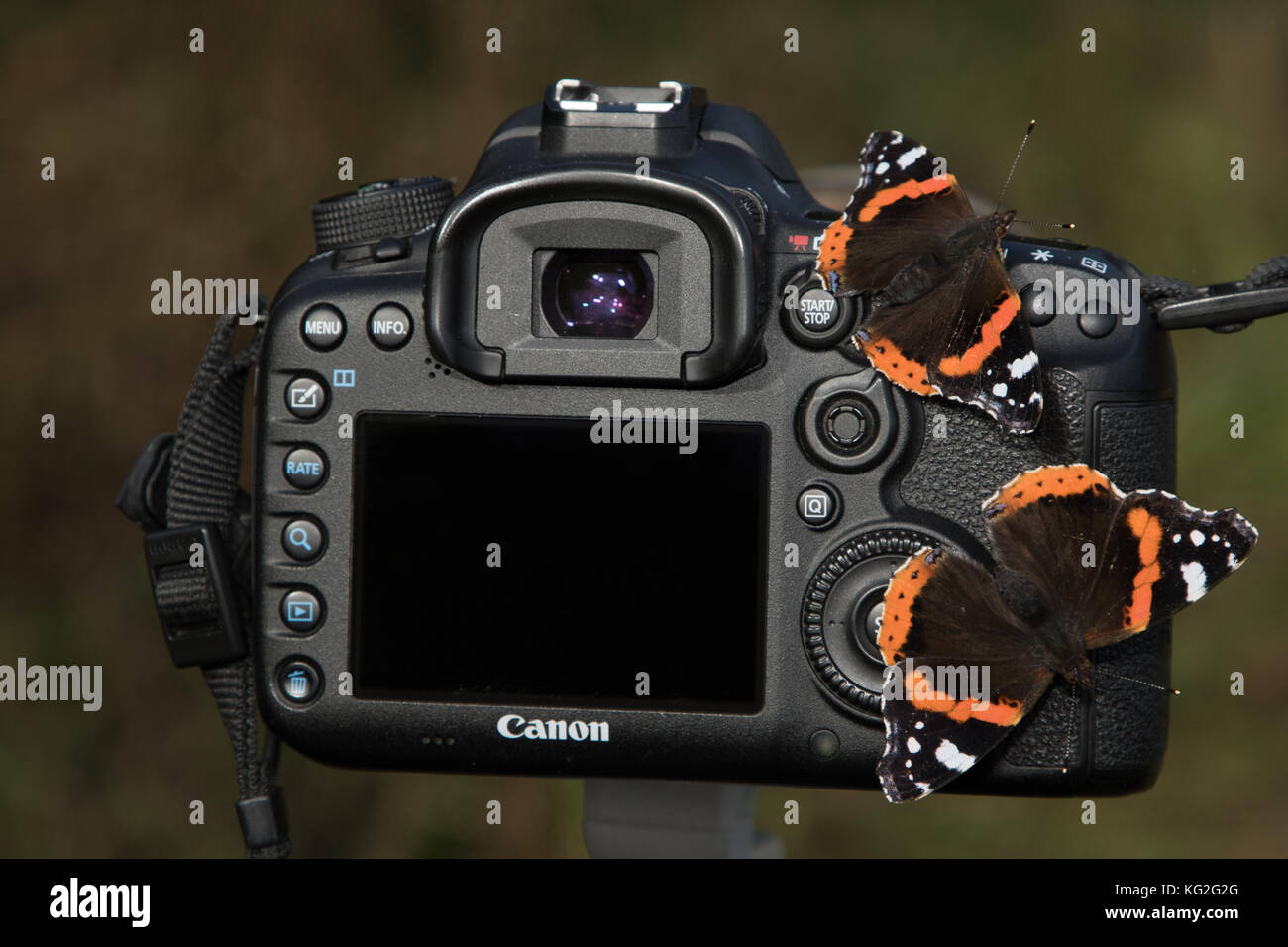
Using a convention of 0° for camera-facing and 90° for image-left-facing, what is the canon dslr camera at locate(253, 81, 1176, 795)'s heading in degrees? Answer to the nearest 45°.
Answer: approximately 180°

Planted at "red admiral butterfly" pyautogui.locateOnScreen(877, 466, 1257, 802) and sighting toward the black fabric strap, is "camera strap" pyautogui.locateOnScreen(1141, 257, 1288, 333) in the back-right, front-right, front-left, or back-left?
back-right
